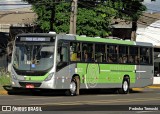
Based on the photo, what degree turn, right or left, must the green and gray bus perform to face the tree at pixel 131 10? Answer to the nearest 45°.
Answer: approximately 135° to its right

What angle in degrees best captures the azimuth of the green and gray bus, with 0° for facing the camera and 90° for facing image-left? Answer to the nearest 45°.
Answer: approximately 45°

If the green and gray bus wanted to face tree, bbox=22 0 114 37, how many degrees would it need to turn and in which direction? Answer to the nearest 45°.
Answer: approximately 135° to its right

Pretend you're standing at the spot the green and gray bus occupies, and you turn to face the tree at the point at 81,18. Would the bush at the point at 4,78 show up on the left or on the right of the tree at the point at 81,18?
left

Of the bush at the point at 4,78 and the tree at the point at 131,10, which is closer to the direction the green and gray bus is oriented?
the bush

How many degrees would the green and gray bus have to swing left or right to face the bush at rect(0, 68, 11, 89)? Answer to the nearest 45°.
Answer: approximately 90° to its right

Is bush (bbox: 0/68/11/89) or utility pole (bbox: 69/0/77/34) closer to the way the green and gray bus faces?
the bush

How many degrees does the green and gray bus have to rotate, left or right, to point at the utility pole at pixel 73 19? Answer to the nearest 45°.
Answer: approximately 135° to its right
